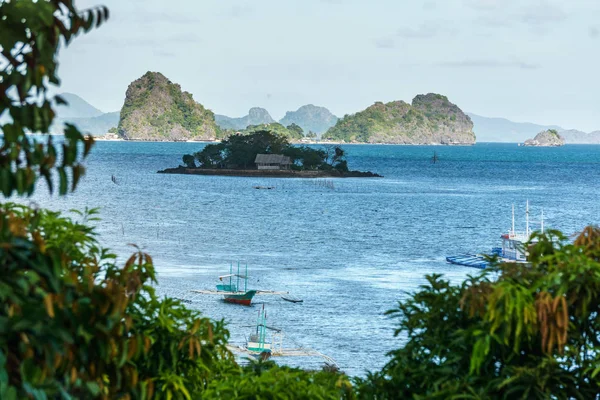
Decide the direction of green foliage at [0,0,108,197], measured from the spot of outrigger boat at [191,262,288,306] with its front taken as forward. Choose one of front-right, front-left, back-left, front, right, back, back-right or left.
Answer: front-right

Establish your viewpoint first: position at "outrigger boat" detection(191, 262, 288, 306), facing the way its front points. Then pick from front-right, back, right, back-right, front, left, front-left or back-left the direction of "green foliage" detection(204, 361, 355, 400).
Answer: front-right

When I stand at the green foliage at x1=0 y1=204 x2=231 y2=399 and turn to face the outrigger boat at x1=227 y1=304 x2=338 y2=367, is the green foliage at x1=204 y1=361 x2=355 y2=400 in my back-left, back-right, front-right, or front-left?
front-right

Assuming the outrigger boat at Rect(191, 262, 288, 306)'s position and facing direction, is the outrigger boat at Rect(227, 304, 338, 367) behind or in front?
in front

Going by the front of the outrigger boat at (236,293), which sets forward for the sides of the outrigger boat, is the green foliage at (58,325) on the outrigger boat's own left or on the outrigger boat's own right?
on the outrigger boat's own right
